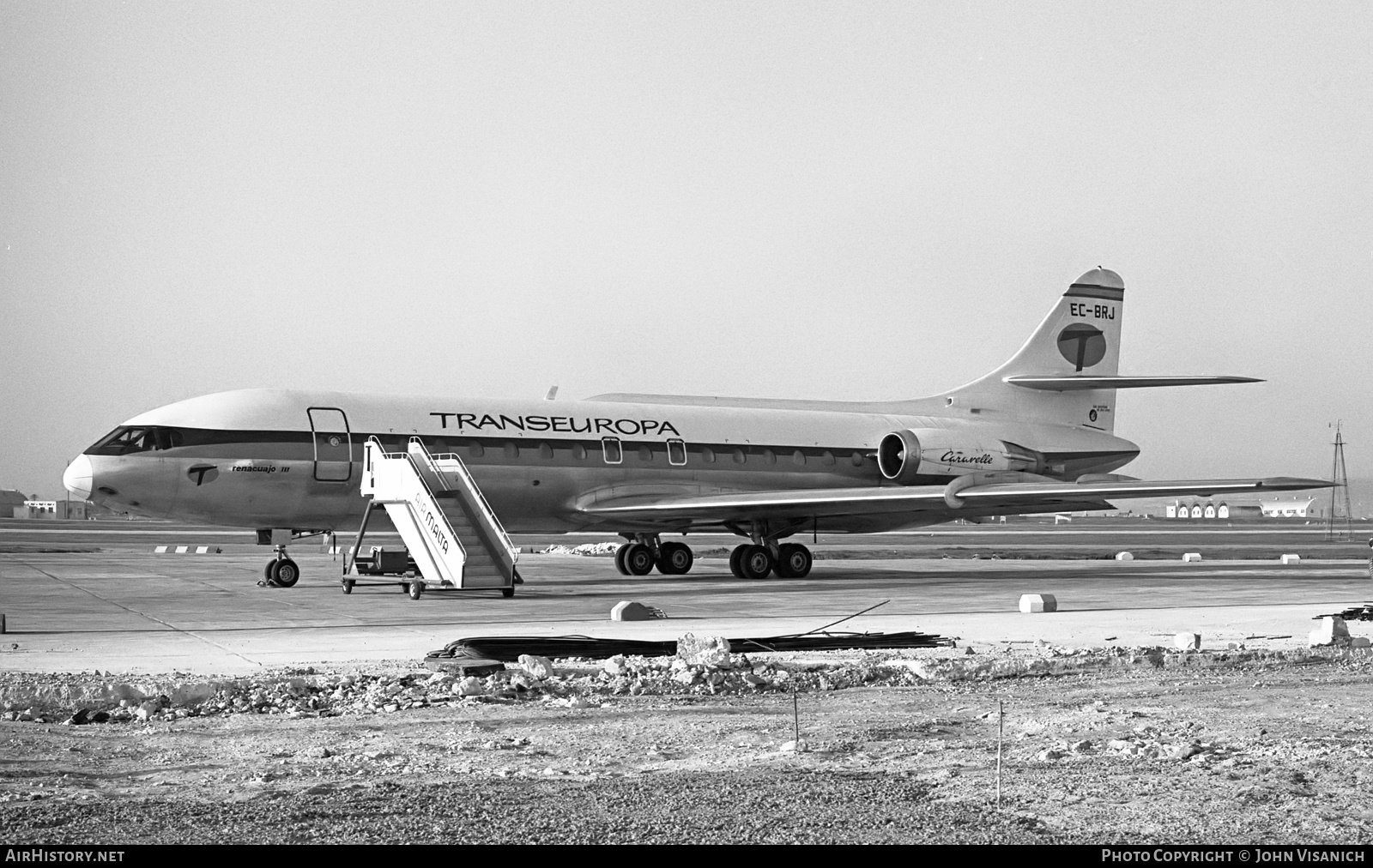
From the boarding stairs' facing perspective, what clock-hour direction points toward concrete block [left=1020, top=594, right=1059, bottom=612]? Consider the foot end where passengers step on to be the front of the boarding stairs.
The concrete block is roughly at 12 o'clock from the boarding stairs.

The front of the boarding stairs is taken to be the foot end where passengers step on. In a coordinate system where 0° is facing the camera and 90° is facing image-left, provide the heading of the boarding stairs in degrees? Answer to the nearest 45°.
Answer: approximately 315°

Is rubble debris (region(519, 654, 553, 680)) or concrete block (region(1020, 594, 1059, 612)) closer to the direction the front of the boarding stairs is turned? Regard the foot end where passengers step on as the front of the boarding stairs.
the concrete block

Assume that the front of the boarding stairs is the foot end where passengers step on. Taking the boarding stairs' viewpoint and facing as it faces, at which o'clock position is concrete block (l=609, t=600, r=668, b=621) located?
The concrete block is roughly at 1 o'clock from the boarding stairs.
